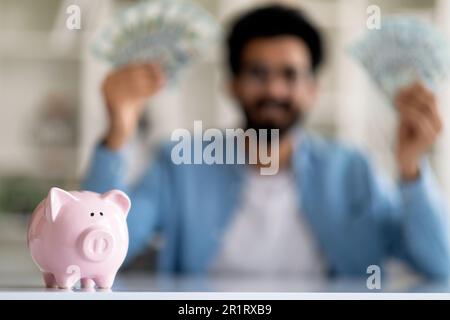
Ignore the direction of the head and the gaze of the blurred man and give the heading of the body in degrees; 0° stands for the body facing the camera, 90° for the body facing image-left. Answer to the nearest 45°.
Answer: approximately 0°

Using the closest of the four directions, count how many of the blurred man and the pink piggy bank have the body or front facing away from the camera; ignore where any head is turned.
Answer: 0

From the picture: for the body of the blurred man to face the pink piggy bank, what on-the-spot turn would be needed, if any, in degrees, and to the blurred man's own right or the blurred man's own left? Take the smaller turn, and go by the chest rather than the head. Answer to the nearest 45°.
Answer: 0° — they already face it

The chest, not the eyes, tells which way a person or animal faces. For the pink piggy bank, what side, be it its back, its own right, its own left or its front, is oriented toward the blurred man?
left

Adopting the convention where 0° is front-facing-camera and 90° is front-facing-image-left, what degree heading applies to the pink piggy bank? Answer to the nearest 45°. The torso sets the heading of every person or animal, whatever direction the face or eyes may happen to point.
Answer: approximately 315°
